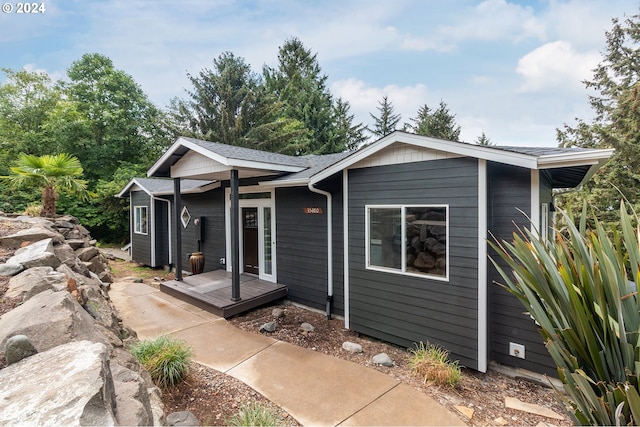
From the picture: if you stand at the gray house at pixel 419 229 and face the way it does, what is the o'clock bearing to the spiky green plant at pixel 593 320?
The spiky green plant is roughly at 10 o'clock from the gray house.

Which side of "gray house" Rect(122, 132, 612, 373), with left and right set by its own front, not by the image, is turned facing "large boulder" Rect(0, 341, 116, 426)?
front

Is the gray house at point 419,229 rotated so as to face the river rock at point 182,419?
yes

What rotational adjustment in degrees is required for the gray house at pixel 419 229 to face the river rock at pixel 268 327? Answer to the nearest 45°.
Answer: approximately 45° to its right

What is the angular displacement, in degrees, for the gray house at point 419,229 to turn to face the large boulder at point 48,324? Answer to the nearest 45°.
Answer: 0° — it already faces it

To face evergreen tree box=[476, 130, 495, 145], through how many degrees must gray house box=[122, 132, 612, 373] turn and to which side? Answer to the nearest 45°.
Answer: approximately 135° to its right

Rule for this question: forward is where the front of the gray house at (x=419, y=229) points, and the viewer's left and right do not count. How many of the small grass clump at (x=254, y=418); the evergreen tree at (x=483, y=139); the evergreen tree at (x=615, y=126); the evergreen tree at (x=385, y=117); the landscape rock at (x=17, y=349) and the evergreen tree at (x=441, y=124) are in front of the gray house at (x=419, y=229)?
2

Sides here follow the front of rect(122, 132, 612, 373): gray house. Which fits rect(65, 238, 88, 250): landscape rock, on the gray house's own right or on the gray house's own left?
on the gray house's own right

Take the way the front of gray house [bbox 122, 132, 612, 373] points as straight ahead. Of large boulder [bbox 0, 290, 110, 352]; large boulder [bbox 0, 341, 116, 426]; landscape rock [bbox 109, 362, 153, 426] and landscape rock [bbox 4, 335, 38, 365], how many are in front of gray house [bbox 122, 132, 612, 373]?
4

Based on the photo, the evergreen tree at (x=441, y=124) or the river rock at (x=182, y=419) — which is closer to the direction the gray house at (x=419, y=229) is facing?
the river rock

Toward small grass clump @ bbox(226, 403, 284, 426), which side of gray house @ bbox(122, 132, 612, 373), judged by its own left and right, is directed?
front

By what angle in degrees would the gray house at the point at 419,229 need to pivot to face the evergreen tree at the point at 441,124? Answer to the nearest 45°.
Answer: approximately 135° to its right

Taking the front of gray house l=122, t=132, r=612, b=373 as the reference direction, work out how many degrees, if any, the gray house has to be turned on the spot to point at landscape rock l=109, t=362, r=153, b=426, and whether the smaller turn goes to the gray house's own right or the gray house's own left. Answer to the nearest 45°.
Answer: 0° — it already faces it

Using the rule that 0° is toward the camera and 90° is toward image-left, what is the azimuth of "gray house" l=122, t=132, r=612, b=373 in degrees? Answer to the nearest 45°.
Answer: approximately 45°

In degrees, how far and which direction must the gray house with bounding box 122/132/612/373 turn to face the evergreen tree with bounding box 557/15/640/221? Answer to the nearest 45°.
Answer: approximately 180°

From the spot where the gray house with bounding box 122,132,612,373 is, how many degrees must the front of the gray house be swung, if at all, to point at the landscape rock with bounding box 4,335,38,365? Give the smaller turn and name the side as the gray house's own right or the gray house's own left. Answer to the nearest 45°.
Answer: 0° — it already faces it

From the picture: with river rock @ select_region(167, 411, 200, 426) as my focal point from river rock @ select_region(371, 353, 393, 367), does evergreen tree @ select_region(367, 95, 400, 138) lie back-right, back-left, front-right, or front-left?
back-right

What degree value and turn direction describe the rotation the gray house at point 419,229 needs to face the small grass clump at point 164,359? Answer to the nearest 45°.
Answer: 0° — it already faces it
